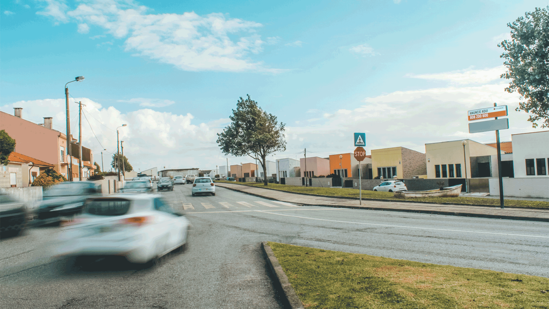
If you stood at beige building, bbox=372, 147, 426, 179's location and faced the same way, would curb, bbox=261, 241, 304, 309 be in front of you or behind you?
in front

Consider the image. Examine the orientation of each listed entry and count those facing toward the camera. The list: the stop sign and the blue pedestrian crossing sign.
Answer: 2

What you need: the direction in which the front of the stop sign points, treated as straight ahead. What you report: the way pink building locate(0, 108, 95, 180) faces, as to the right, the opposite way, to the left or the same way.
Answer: to the left

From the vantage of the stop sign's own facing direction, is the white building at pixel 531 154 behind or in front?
behind

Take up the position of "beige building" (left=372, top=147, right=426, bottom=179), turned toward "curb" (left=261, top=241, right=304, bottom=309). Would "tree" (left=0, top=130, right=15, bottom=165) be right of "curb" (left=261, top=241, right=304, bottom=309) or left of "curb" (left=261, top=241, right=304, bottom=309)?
right

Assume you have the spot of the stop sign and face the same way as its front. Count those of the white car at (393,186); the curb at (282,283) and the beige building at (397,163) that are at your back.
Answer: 2

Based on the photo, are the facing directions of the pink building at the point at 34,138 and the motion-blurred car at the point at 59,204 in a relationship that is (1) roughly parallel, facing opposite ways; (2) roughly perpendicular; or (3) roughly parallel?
roughly perpendicular

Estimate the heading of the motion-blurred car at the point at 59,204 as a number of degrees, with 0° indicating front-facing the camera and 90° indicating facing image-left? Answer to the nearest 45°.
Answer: approximately 45°
